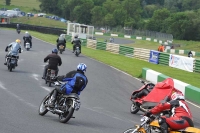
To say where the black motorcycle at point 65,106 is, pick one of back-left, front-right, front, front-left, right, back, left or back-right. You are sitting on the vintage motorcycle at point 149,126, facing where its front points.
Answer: front-right

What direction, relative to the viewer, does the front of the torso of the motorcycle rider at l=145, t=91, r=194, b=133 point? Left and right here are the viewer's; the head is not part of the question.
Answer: facing to the left of the viewer

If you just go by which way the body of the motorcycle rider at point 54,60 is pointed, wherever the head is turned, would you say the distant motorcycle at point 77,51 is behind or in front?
in front

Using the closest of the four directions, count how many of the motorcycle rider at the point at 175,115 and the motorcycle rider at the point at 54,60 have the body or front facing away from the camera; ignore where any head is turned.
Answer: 1

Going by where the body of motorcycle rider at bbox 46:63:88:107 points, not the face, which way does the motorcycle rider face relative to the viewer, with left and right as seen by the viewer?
facing away from the viewer and to the left of the viewer

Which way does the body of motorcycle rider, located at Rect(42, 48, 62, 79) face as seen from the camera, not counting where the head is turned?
away from the camera

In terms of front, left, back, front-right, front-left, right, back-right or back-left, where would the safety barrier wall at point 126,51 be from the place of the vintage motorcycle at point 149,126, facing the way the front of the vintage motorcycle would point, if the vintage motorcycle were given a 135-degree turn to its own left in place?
back-left

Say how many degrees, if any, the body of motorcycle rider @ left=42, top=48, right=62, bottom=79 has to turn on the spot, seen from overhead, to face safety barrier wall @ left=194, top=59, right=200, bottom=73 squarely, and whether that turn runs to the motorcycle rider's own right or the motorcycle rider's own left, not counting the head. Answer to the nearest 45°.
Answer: approximately 45° to the motorcycle rider's own right

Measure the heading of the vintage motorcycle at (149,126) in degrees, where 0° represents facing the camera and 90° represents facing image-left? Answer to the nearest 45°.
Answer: approximately 90°
